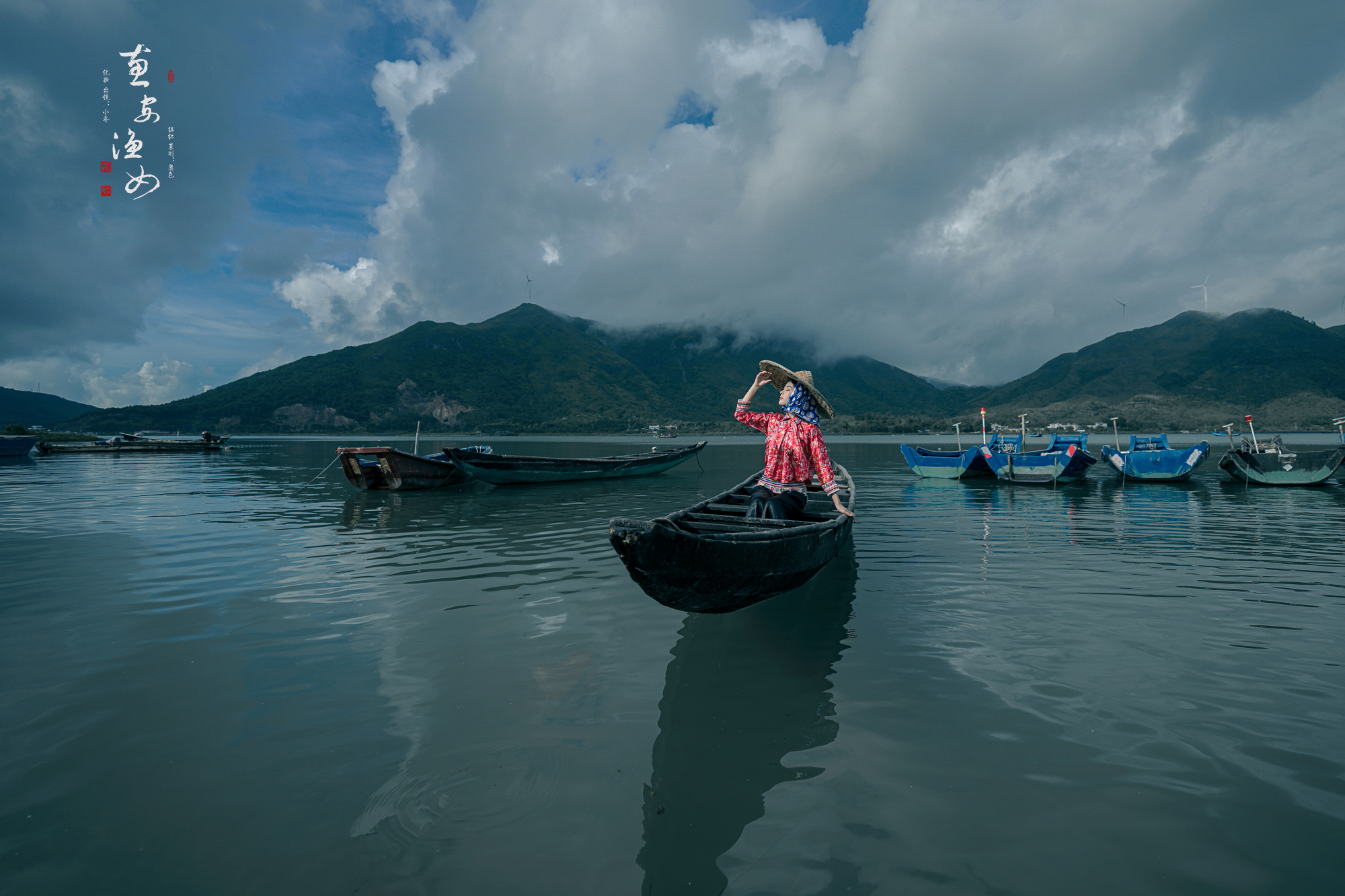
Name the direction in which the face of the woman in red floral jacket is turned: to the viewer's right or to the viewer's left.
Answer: to the viewer's left

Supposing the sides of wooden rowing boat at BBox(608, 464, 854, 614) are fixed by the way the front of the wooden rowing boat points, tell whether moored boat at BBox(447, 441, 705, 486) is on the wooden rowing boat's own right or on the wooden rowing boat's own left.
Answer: on the wooden rowing boat's own right

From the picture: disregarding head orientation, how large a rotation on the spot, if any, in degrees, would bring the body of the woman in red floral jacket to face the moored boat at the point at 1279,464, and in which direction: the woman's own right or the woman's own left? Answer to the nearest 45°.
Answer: approximately 180°

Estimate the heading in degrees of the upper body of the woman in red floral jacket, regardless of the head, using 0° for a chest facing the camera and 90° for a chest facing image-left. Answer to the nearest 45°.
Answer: approximately 45°

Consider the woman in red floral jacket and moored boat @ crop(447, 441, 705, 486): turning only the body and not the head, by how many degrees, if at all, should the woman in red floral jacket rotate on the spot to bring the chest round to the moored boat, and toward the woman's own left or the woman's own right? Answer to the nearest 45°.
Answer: approximately 90° to the woman's own right

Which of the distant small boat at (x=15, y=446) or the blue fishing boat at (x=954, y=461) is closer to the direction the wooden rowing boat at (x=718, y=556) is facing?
the distant small boat
